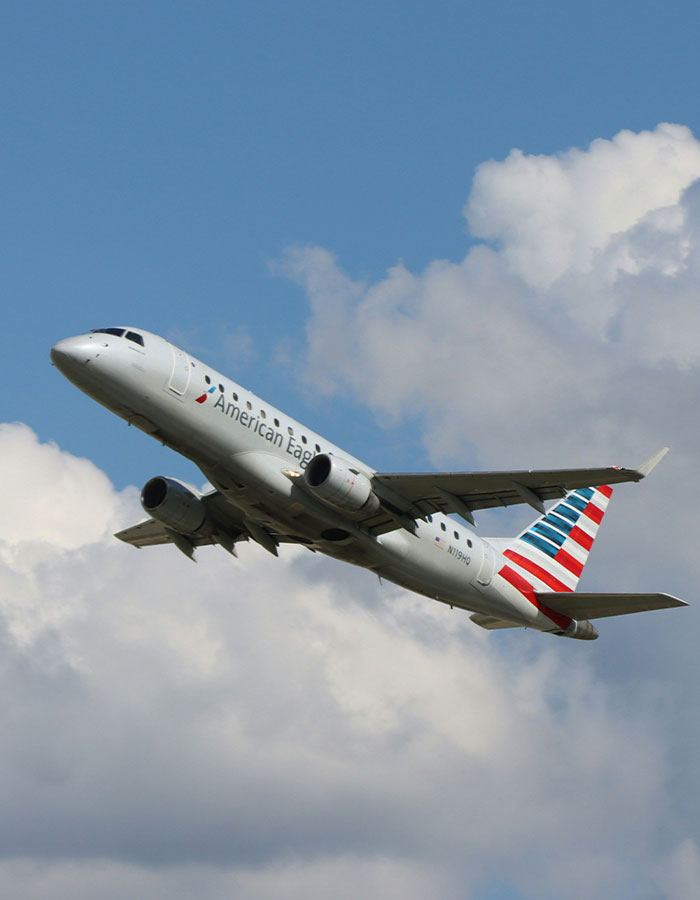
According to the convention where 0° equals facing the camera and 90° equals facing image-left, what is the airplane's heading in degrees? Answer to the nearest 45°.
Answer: approximately 45°
